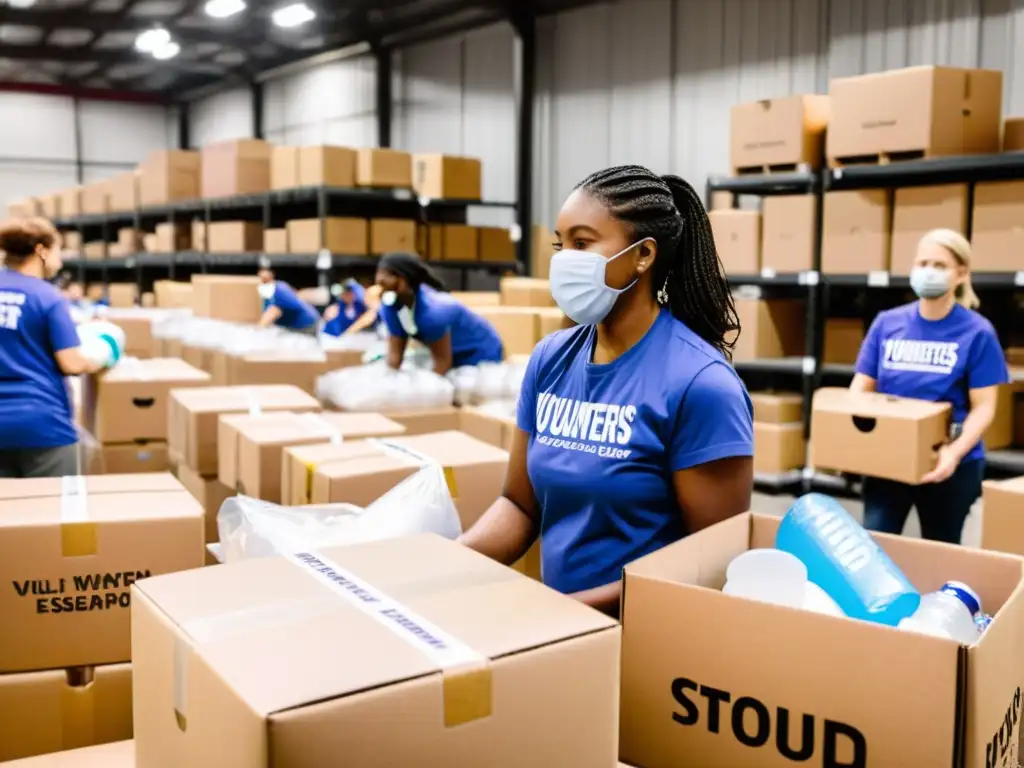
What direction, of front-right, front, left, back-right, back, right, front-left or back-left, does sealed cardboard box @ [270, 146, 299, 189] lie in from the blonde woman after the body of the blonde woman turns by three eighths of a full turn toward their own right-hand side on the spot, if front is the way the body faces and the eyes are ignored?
front-left

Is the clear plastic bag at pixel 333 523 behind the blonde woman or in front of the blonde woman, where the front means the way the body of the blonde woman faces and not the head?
in front

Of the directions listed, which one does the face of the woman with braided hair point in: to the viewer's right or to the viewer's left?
to the viewer's left

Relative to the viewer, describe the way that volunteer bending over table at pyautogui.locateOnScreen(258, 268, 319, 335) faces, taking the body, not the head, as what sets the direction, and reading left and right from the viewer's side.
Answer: facing to the left of the viewer

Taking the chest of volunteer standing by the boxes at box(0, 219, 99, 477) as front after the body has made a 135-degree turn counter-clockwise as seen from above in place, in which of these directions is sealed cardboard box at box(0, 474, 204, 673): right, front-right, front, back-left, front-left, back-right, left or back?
left
